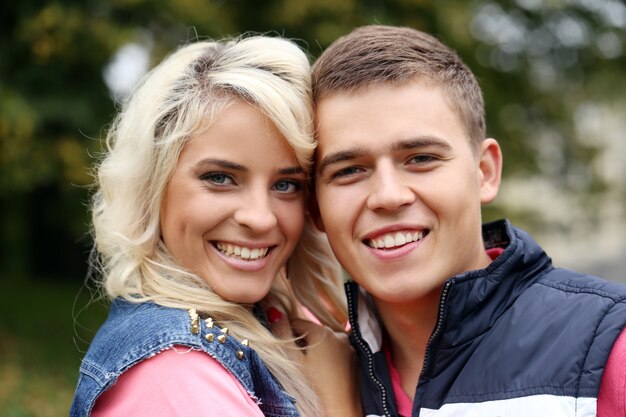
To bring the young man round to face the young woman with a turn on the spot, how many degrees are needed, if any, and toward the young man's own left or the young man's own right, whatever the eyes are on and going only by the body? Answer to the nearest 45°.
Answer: approximately 45° to the young man's own right

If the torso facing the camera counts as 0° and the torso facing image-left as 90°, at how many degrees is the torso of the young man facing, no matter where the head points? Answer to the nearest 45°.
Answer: approximately 45°
